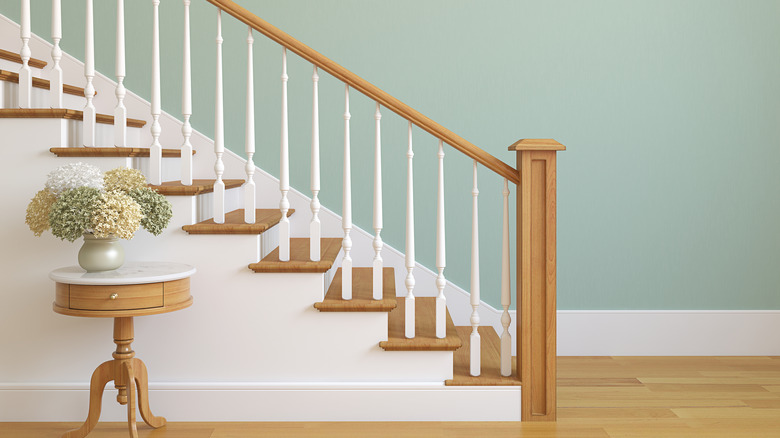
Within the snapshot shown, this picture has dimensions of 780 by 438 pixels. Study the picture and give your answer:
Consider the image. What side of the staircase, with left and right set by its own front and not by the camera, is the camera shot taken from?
right

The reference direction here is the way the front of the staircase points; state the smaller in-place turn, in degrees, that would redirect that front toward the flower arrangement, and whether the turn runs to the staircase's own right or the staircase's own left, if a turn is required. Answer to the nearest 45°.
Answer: approximately 180°
